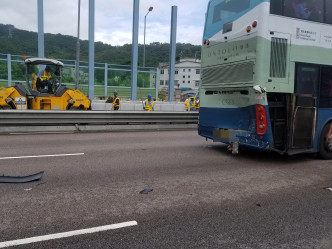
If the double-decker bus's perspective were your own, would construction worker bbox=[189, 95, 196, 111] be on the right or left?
on its left

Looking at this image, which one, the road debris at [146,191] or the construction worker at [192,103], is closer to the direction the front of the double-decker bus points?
the construction worker

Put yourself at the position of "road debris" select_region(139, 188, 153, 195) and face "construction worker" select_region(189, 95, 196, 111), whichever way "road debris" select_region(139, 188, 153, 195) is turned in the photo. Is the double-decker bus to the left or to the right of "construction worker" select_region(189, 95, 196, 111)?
right

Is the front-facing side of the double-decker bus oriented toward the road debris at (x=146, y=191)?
no

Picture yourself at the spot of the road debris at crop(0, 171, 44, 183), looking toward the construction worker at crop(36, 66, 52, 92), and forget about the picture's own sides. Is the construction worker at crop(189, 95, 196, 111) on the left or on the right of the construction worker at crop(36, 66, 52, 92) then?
right

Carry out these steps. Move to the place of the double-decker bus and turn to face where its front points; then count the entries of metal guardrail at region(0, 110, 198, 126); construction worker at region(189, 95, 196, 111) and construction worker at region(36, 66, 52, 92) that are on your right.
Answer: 0

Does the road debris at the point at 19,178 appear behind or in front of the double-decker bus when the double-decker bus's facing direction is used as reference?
behind

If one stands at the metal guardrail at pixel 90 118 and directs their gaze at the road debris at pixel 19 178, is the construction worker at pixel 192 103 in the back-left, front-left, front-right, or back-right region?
back-left

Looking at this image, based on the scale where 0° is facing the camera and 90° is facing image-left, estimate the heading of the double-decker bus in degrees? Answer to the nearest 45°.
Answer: approximately 225°

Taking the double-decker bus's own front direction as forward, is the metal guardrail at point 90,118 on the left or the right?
on its left

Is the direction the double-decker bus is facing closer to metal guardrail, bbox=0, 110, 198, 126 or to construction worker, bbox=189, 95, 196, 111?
the construction worker
